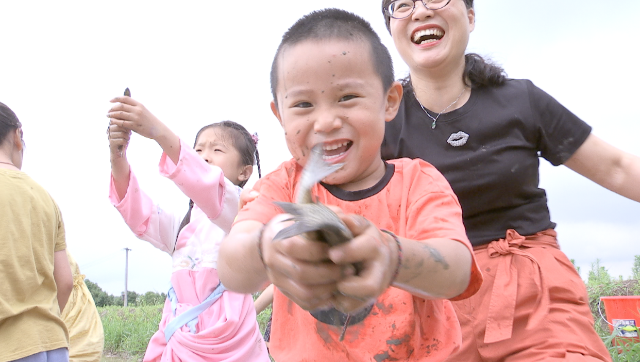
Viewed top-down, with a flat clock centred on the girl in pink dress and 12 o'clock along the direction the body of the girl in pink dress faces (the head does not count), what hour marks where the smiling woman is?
The smiling woman is roughly at 9 o'clock from the girl in pink dress.

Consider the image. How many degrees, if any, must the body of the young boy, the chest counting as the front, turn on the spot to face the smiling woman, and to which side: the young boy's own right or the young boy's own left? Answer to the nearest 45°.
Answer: approximately 135° to the young boy's own left

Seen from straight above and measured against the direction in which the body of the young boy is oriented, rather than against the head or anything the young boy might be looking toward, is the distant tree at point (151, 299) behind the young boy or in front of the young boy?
behind

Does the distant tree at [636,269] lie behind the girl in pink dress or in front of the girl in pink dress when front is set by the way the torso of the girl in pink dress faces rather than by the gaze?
behind

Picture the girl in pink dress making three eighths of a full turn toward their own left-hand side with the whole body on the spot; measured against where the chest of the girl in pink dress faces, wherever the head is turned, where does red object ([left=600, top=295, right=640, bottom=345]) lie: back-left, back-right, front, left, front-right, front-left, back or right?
front

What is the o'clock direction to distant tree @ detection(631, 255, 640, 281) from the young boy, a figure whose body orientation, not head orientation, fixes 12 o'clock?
The distant tree is roughly at 7 o'clock from the young boy.

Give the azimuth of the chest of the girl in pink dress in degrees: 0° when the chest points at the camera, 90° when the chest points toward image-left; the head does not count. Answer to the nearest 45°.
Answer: approximately 45°

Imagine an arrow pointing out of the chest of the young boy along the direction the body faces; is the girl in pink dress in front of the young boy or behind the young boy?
behind

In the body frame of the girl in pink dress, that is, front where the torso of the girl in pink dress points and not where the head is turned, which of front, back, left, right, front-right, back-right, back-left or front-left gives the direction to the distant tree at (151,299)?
back-right

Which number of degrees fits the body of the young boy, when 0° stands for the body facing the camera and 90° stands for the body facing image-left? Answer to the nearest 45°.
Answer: approximately 0°
